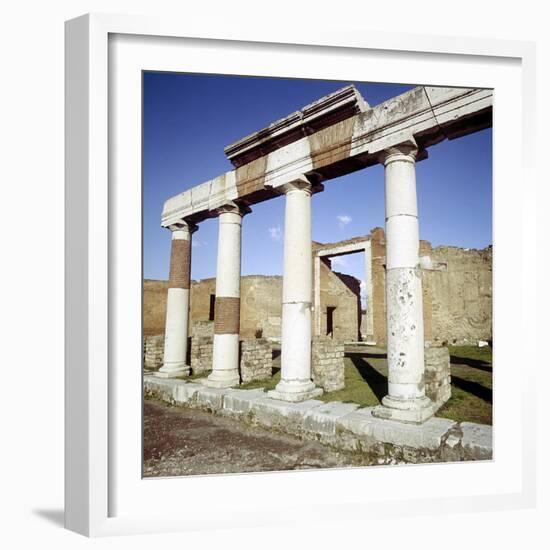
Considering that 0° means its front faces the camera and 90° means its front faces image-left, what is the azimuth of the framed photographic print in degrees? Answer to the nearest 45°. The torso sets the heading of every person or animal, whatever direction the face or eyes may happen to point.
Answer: approximately 315°
